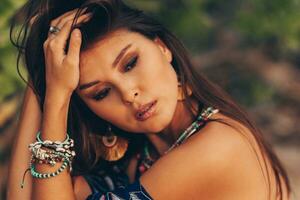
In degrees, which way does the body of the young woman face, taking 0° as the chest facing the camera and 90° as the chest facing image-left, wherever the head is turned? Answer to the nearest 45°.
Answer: approximately 45°
